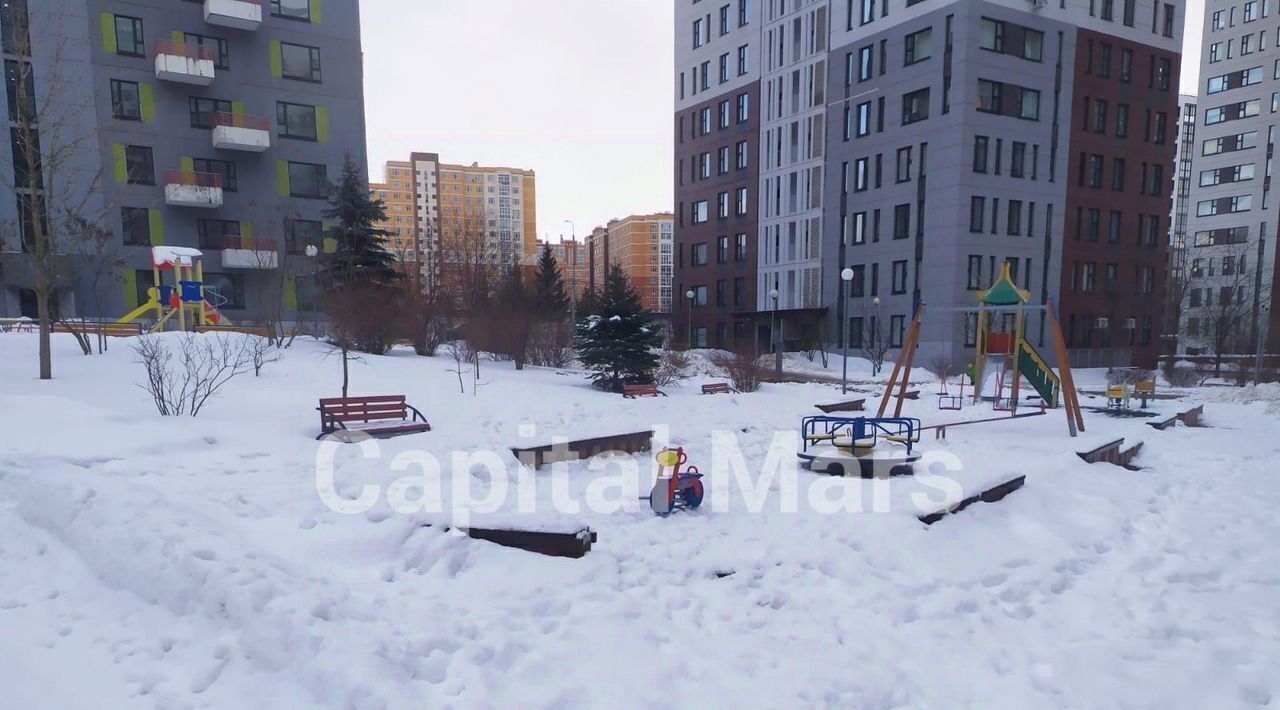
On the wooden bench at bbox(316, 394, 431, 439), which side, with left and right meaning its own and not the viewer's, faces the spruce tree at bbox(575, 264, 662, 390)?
left

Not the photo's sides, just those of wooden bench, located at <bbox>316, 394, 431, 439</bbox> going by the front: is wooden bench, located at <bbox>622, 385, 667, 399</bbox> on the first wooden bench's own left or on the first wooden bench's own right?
on the first wooden bench's own left

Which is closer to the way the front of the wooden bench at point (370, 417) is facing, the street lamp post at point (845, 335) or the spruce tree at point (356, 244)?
the street lamp post

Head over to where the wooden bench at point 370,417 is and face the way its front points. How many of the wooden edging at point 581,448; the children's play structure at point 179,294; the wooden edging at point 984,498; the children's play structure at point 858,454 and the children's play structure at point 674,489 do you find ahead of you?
4

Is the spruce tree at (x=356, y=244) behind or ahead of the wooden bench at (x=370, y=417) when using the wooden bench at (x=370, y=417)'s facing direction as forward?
behind

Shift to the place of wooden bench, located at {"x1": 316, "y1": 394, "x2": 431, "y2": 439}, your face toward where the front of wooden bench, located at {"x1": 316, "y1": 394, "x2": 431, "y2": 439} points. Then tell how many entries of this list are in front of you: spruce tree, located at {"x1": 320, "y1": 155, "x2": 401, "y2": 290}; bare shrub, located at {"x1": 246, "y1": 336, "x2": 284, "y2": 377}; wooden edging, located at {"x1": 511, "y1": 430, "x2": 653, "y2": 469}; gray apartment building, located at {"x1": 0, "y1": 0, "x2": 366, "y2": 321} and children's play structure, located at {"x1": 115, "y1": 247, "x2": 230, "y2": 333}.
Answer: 1

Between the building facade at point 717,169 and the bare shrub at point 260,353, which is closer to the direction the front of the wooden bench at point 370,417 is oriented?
the building facade

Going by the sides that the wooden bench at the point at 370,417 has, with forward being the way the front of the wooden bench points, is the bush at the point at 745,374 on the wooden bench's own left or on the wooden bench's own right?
on the wooden bench's own left

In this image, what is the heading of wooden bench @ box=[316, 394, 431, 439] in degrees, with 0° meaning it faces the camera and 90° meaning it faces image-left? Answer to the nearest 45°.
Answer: approximately 315°

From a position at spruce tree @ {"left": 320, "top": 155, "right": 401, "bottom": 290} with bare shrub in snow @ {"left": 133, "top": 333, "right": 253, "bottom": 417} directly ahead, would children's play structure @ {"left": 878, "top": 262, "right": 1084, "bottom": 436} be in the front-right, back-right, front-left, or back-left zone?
front-left

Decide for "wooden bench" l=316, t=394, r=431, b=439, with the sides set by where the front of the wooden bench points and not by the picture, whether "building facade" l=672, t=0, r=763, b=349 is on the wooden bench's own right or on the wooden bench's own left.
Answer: on the wooden bench's own left

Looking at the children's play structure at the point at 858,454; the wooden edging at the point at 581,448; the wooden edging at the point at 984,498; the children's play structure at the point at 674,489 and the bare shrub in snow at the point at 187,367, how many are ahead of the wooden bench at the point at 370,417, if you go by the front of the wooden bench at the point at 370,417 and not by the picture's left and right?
4

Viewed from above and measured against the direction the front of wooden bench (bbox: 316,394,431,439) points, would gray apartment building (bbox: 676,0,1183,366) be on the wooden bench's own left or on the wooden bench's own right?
on the wooden bench's own left

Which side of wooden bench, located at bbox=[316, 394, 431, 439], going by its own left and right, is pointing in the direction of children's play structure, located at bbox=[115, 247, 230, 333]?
back

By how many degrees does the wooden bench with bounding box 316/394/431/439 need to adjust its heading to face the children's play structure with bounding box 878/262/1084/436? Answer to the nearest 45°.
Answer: approximately 45° to its left

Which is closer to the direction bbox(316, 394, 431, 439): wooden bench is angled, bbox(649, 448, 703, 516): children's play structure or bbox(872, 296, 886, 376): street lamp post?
the children's play structure
